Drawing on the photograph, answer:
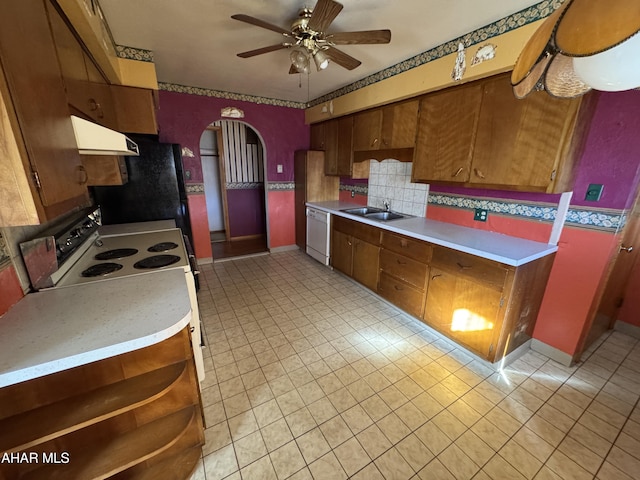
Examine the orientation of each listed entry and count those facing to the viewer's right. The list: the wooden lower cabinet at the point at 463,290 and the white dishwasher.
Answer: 0

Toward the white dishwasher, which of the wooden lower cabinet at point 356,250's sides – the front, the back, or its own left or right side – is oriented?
right

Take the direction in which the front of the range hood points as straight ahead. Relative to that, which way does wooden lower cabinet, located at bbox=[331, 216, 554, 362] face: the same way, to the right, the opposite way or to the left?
the opposite way

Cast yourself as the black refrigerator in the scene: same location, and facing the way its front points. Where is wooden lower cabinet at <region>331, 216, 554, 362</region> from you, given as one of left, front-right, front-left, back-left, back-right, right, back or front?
front-right

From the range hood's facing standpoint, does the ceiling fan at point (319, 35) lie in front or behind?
in front

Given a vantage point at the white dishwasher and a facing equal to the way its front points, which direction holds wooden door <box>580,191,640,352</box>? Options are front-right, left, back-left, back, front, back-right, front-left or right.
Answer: left

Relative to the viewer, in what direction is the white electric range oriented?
to the viewer's right

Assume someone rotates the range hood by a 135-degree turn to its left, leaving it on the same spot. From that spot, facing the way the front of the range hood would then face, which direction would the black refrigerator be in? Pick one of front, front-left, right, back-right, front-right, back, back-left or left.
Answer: front-right

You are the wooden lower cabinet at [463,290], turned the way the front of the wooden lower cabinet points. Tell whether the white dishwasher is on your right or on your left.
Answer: on your right

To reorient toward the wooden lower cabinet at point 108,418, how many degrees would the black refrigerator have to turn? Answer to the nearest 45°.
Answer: approximately 90° to its right

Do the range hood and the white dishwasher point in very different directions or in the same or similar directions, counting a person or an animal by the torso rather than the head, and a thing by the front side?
very different directions

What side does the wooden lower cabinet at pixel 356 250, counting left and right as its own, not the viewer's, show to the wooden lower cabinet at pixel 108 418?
front

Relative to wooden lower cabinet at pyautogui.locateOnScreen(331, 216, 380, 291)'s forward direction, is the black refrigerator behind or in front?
in front

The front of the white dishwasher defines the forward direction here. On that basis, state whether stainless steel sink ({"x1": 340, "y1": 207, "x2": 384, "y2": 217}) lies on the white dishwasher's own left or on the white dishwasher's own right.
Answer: on the white dishwasher's own left

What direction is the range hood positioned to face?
to the viewer's right
